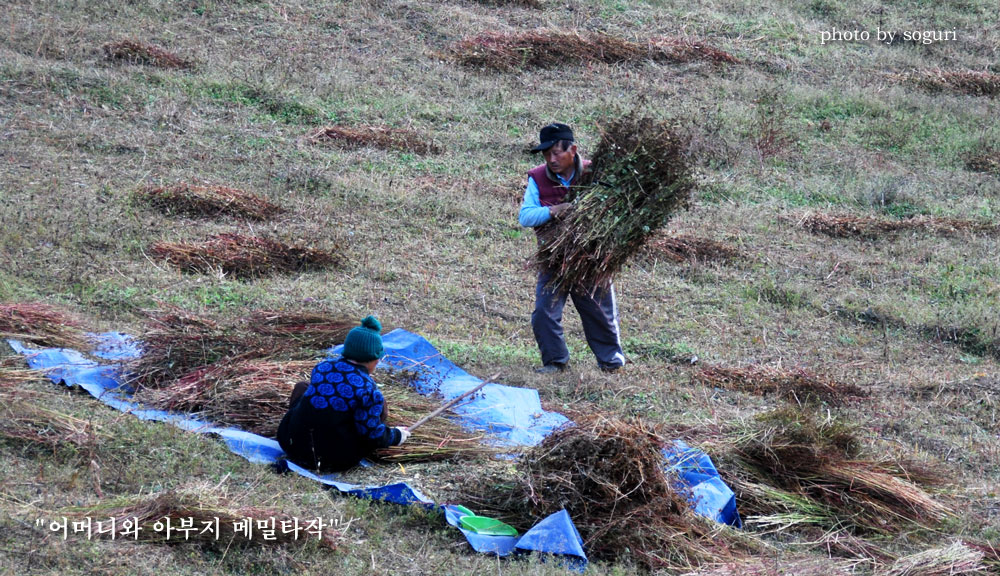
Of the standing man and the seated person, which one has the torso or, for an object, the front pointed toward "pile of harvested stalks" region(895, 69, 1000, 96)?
the seated person

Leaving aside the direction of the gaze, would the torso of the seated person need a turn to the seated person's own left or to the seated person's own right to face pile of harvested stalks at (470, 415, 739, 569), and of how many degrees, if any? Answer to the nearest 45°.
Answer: approximately 90° to the seated person's own right

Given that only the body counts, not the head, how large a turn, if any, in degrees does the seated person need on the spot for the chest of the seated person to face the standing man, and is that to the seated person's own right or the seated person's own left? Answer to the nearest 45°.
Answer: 0° — they already face them

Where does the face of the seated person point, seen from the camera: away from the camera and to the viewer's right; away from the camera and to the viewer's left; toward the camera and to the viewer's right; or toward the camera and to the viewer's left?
away from the camera and to the viewer's right

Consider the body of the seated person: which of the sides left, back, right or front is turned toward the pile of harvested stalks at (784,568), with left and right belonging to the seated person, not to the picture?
right

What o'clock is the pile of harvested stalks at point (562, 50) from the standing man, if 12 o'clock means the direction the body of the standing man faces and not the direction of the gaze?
The pile of harvested stalks is roughly at 6 o'clock from the standing man.

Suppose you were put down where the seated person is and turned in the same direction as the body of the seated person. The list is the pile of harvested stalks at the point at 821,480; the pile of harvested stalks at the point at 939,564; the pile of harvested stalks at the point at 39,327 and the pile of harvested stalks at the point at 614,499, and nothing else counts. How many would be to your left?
1

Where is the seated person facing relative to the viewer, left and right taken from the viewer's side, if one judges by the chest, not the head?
facing away from the viewer and to the right of the viewer

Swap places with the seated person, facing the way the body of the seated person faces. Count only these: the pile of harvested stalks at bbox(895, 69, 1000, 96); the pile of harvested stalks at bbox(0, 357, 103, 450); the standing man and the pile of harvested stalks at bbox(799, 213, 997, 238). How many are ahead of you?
3

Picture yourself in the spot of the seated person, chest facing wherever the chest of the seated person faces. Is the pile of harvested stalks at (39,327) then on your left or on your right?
on your left

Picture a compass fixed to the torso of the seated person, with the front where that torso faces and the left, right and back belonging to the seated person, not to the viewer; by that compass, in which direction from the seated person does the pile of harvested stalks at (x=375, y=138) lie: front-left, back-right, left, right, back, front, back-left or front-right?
front-left

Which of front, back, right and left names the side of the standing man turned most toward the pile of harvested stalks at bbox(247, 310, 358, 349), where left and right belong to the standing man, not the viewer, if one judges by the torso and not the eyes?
right

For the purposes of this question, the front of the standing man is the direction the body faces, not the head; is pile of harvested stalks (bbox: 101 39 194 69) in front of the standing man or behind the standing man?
behind

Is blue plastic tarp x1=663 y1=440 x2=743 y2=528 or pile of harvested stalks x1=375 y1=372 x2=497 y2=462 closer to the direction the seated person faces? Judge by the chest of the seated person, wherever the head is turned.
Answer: the pile of harvested stalks

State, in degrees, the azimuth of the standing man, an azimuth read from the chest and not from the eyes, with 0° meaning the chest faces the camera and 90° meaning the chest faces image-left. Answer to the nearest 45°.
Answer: approximately 0°
